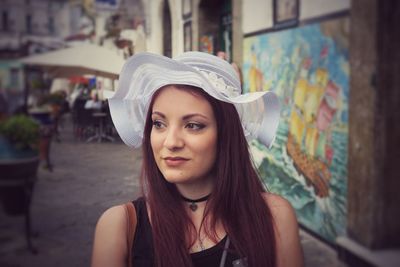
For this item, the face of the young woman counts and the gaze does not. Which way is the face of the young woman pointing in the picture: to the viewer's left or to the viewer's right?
to the viewer's left

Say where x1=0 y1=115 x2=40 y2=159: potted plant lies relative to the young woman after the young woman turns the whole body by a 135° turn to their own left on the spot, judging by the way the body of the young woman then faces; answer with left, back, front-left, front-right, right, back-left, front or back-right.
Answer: left

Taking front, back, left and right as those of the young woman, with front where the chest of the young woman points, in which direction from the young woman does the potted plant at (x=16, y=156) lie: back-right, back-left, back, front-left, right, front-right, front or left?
back-right

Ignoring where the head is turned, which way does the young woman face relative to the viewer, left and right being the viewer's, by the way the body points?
facing the viewer
